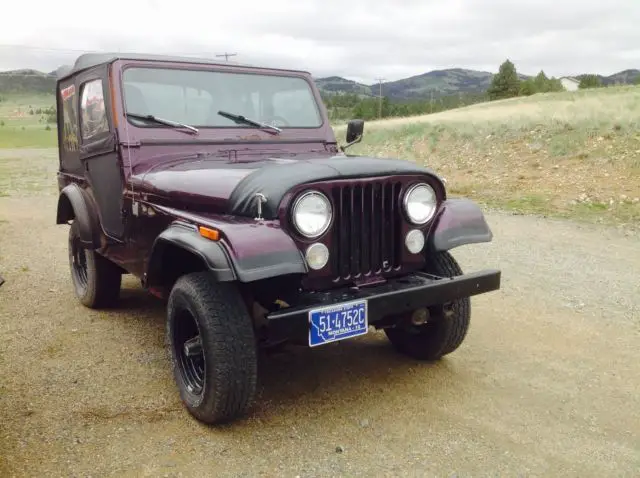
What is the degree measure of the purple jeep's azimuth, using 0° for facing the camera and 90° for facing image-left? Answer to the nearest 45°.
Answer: approximately 315°
